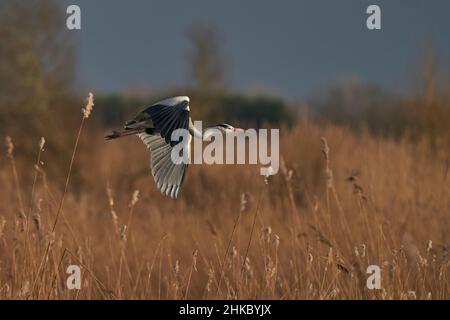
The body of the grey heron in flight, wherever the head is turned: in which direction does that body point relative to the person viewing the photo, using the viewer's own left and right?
facing to the right of the viewer
